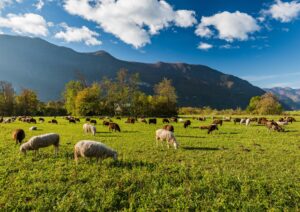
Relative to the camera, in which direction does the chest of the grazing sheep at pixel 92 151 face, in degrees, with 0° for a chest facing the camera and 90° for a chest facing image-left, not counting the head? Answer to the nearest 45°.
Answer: approximately 270°

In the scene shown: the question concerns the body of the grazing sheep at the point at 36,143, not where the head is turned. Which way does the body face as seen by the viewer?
to the viewer's left

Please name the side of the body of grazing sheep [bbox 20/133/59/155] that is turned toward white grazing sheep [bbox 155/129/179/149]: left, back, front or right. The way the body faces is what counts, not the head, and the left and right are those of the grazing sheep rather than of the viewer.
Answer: back

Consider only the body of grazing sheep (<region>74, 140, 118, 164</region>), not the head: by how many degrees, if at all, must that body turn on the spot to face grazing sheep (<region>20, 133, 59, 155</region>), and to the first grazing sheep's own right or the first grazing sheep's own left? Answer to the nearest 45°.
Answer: approximately 135° to the first grazing sheep's own left

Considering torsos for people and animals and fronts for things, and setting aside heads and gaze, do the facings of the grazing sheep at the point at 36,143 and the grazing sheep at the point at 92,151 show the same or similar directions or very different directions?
very different directions

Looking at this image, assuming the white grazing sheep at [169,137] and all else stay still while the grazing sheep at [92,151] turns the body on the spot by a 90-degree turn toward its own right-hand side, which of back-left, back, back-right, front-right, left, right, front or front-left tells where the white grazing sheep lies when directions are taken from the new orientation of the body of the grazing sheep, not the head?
back-left

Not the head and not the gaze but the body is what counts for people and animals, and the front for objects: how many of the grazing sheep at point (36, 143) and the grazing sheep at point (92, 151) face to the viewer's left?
1

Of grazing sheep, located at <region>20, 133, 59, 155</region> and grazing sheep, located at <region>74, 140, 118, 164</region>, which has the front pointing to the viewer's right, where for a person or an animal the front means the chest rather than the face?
grazing sheep, located at <region>74, 140, 118, 164</region>
